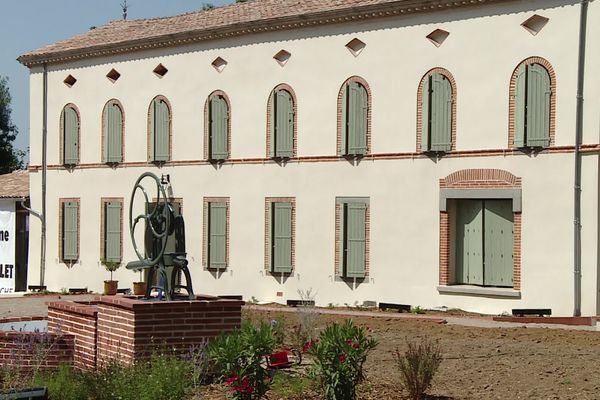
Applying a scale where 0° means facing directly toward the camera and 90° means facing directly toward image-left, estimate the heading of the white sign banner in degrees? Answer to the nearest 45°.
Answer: approximately 0°

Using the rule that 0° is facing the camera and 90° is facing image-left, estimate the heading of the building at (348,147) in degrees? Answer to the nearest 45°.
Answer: approximately 45°

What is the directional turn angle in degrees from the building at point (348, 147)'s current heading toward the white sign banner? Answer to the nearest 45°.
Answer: approximately 90° to its right
